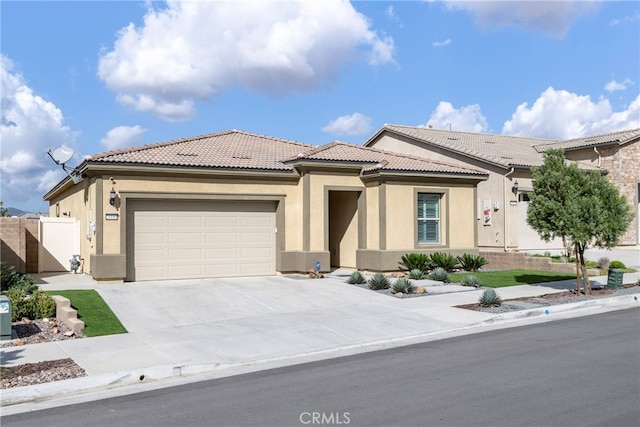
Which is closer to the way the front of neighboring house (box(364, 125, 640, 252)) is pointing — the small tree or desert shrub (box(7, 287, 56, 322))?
the small tree

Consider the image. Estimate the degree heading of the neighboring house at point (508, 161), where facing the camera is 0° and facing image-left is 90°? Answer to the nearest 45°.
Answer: approximately 315°

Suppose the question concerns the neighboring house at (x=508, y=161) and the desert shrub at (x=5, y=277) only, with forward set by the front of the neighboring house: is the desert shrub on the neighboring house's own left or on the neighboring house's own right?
on the neighboring house's own right

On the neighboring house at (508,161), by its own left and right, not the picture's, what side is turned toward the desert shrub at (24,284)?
right

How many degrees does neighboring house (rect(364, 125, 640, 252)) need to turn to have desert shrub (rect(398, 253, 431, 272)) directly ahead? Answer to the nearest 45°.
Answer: approximately 45° to its right

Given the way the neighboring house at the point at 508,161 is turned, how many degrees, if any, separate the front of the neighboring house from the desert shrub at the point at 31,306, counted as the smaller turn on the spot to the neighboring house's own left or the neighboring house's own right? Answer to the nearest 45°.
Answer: approximately 90° to the neighboring house's own right

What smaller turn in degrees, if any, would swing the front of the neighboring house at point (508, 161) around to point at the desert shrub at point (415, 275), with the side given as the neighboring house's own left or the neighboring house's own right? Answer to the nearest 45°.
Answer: approximately 45° to the neighboring house's own right

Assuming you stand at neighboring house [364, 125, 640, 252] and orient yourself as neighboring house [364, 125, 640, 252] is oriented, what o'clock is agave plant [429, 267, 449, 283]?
The agave plant is roughly at 2 o'clock from the neighboring house.

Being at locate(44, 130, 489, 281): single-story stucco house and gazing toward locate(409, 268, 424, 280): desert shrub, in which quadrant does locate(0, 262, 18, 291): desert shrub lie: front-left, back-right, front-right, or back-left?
back-right

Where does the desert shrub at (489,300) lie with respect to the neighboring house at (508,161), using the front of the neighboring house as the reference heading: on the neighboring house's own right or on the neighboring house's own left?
on the neighboring house's own right

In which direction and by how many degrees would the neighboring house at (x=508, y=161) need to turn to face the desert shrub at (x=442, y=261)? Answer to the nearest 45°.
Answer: approximately 45° to its right
